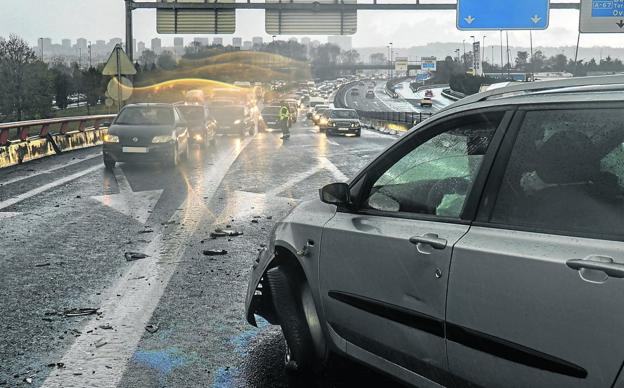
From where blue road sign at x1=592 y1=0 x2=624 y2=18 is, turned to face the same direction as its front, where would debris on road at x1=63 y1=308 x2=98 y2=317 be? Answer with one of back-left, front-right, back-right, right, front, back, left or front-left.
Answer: front

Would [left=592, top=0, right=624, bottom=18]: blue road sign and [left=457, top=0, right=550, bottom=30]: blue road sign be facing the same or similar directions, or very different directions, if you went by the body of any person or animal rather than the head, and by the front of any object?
same or similar directions

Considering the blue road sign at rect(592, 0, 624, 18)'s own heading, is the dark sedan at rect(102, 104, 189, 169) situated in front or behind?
in front

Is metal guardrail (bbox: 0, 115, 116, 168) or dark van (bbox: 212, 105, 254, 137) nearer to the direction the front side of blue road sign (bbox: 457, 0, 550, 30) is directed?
the metal guardrail

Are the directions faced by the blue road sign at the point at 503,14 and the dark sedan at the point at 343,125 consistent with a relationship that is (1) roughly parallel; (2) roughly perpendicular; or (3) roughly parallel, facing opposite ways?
roughly parallel

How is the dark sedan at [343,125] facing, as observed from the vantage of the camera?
facing the viewer

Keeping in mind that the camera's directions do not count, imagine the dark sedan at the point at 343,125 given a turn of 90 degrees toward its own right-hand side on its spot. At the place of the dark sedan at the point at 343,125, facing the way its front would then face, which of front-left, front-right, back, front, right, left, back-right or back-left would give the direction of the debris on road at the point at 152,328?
left

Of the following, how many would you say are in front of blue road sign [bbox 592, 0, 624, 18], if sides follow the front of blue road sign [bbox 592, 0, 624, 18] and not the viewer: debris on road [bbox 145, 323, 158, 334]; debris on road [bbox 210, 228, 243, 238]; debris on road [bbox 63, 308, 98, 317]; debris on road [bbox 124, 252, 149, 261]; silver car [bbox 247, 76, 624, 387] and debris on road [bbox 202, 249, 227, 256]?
6

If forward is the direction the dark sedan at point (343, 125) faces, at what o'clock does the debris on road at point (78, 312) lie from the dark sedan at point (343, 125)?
The debris on road is roughly at 12 o'clock from the dark sedan.

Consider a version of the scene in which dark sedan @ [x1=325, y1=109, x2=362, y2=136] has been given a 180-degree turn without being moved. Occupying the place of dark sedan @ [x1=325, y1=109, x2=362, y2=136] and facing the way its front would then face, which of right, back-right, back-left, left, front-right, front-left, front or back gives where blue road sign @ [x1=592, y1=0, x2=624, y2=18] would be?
back-right

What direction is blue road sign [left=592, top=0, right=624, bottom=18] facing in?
toward the camera

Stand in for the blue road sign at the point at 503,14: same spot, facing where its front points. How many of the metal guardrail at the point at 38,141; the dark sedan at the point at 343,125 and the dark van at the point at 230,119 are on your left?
0

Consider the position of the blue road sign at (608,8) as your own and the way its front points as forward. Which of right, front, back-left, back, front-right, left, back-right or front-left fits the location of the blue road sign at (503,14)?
right

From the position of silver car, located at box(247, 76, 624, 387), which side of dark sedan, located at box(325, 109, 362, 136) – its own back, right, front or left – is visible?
front

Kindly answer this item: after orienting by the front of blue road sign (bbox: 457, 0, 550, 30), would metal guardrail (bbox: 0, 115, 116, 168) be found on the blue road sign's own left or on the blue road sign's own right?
on the blue road sign's own right

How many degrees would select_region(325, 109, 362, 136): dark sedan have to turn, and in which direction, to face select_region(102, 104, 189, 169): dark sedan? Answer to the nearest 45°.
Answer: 0° — it already faces it
